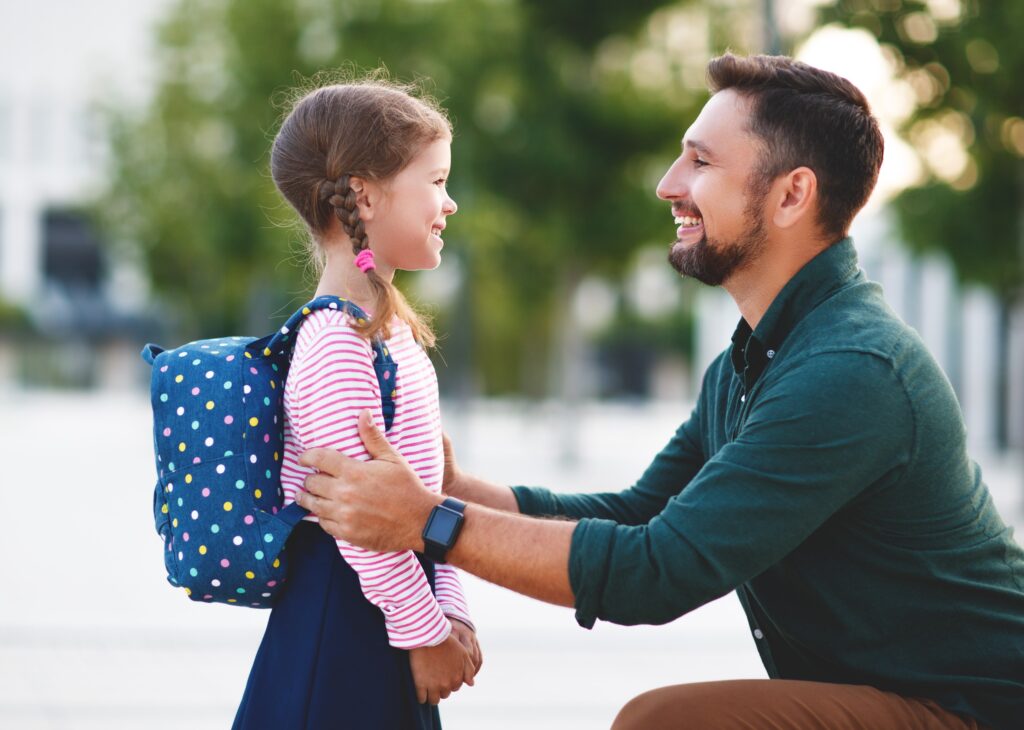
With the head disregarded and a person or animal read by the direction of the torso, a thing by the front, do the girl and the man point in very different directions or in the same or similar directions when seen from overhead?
very different directions

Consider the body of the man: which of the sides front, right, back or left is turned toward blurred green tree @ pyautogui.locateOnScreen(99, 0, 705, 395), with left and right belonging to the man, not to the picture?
right

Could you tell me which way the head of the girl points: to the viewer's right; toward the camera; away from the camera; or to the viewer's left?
to the viewer's right

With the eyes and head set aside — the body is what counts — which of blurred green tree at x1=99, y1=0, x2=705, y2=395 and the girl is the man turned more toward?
the girl

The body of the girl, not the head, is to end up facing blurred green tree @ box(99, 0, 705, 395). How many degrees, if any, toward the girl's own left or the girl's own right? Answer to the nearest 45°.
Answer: approximately 90° to the girl's own left

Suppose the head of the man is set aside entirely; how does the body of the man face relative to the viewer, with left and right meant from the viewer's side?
facing to the left of the viewer

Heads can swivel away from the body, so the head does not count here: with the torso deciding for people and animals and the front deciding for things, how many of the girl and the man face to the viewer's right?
1

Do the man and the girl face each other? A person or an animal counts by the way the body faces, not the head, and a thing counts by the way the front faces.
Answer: yes

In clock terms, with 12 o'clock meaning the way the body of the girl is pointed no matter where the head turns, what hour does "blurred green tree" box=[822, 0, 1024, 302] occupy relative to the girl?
The blurred green tree is roughly at 10 o'clock from the girl.

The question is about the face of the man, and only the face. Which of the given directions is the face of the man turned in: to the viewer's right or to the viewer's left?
to the viewer's left

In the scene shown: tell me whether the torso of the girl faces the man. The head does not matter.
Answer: yes

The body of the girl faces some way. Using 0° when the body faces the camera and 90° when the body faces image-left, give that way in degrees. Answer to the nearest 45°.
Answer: approximately 270°

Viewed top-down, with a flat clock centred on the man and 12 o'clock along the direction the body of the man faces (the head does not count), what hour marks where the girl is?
The girl is roughly at 12 o'clock from the man.
